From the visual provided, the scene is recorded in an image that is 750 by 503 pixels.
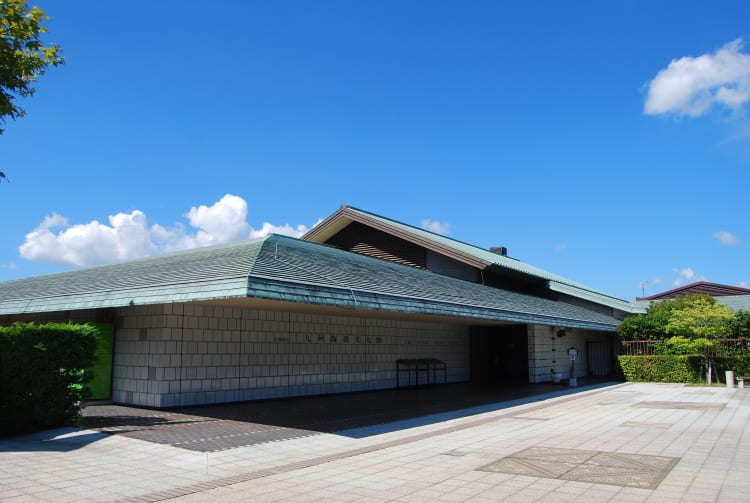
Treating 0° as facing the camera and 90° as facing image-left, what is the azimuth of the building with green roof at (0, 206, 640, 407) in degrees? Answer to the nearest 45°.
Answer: approximately 315°

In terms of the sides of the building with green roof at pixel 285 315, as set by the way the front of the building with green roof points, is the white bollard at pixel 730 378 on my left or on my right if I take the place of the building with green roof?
on my left

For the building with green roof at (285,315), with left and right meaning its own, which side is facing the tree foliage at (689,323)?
left

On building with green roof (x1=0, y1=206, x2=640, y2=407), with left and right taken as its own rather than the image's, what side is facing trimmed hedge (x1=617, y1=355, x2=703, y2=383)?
left

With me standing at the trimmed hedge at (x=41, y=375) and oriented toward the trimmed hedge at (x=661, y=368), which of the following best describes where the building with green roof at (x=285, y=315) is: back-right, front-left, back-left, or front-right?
front-left

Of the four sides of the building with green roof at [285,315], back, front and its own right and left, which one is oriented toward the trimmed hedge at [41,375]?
right

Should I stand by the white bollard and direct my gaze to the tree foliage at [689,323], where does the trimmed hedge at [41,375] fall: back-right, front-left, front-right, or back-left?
back-left
